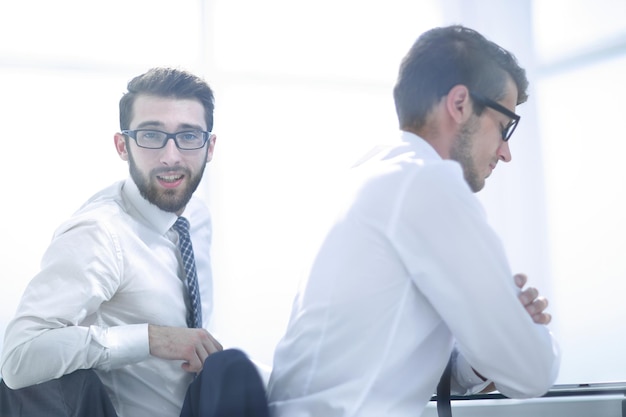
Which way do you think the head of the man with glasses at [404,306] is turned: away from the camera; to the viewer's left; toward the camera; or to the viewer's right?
to the viewer's right

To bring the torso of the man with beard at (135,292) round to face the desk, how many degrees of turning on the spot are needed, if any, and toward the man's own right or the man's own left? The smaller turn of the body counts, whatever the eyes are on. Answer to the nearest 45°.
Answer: approximately 45° to the man's own left

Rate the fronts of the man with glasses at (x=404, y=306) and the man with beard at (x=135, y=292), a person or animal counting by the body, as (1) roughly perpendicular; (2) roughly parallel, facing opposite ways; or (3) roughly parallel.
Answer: roughly perpendicular

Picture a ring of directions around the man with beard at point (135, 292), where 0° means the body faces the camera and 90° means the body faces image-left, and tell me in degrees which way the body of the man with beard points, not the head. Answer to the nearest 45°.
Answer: approximately 315°

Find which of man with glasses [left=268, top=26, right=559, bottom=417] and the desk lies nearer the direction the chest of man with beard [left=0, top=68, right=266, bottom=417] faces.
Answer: the man with glasses

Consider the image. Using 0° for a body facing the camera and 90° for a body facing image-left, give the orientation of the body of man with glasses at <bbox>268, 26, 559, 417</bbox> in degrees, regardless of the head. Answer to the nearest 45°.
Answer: approximately 225°

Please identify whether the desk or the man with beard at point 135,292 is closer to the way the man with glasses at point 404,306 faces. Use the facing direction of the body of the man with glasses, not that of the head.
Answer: the desk
